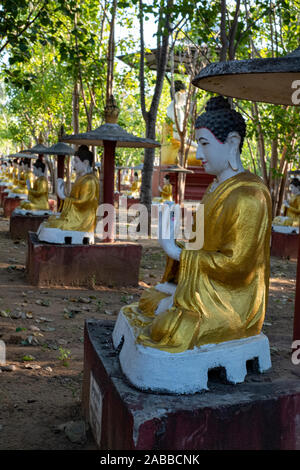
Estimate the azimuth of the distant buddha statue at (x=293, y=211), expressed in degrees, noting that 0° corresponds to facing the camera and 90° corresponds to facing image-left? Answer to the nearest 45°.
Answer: approximately 90°

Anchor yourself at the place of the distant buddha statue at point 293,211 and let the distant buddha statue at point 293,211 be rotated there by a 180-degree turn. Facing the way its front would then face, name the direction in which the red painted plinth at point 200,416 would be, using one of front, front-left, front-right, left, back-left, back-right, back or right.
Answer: right

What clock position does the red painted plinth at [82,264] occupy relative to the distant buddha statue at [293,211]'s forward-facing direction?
The red painted plinth is roughly at 10 o'clock from the distant buddha statue.

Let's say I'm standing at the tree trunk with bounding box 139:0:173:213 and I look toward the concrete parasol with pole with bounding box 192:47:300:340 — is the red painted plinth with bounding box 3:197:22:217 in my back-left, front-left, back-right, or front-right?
back-right

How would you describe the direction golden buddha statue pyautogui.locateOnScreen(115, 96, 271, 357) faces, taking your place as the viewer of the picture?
facing to the left of the viewer

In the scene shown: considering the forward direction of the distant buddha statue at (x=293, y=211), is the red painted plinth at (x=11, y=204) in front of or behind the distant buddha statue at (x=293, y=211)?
in front

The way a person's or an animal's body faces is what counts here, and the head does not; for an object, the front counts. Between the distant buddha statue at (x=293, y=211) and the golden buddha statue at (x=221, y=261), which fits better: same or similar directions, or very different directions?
same or similar directions

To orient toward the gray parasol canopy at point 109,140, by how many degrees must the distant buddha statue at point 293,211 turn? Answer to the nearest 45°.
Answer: approximately 45° to its left
